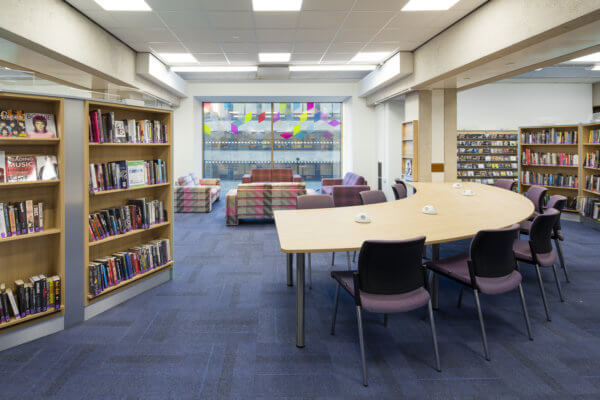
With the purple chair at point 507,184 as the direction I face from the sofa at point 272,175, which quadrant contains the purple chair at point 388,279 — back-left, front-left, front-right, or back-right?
front-right

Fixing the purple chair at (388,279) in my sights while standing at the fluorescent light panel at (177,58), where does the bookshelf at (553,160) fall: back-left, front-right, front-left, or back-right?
front-left

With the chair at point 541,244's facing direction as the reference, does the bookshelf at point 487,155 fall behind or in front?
in front

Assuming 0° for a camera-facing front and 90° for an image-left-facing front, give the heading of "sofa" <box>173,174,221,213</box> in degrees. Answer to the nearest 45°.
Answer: approximately 270°

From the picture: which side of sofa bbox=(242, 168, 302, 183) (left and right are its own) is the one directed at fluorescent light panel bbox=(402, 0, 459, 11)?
front

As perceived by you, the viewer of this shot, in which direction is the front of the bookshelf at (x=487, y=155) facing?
facing the viewer

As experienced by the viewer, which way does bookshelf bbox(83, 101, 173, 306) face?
facing the viewer and to the right of the viewer

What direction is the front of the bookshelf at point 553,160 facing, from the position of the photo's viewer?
facing the viewer and to the left of the viewer

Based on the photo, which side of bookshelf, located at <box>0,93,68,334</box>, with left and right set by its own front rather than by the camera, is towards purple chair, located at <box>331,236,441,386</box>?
front

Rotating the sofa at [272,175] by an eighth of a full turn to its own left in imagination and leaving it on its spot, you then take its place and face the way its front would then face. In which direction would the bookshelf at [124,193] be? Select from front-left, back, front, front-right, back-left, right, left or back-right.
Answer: front-right

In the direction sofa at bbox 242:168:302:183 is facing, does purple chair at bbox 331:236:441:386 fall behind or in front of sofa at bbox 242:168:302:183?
in front

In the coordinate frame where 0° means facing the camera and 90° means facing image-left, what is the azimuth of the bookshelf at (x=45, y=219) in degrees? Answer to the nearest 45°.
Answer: approximately 315°

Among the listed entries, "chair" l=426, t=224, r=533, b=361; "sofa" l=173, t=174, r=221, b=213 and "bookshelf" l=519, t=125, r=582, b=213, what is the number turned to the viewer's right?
1

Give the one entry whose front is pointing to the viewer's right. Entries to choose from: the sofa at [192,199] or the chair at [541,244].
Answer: the sofa
